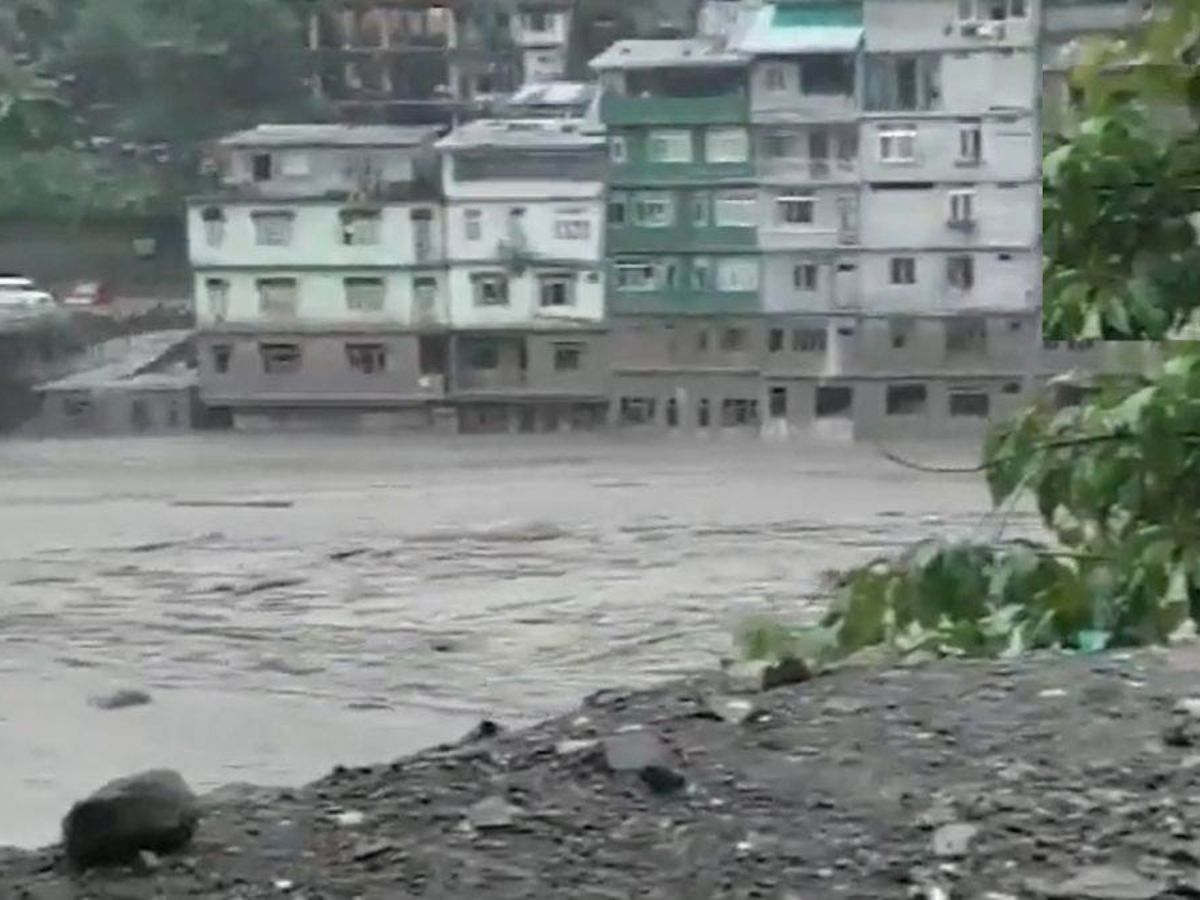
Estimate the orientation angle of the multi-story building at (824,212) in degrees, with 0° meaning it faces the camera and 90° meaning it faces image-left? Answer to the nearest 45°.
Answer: approximately 0°

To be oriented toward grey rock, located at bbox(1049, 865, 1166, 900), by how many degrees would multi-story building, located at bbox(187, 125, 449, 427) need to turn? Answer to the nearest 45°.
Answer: approximately 45° to its left

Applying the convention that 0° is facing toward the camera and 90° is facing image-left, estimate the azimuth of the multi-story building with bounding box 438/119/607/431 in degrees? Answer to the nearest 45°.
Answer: approximately 0°
